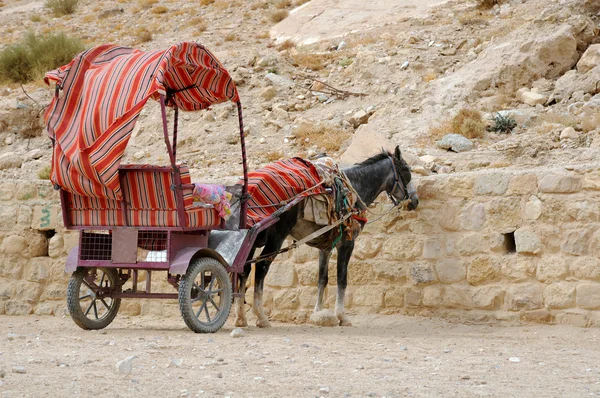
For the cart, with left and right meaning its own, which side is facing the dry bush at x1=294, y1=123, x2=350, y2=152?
front

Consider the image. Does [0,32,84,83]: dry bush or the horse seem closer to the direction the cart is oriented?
the horse

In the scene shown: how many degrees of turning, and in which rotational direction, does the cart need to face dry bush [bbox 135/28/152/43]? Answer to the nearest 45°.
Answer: approximately 45° to its left

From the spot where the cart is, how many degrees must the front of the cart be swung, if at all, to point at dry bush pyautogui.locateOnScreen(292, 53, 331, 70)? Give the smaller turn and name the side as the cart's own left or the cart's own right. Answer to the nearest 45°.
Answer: approximately 45° to the cart's own left

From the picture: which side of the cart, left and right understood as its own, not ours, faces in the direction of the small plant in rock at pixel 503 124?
front

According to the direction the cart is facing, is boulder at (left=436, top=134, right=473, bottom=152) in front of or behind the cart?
in front

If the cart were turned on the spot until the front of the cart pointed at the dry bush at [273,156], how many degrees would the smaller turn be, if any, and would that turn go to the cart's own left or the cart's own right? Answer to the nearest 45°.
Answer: approximately 45° to the cart's own left

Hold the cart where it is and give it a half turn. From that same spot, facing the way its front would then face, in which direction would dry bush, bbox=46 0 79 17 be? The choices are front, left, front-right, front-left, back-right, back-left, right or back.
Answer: back-right

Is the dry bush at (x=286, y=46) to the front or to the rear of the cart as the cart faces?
to the front

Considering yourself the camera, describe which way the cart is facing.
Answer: facing away from the viewer and to the right of the viewer

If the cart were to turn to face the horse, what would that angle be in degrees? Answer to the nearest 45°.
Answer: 0° — it already faces it

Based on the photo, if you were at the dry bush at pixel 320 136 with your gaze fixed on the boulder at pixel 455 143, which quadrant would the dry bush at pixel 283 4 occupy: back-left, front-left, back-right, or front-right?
back-left

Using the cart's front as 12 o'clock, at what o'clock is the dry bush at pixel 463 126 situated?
The dry bush is roughly at 12 o'clock from the cart.
